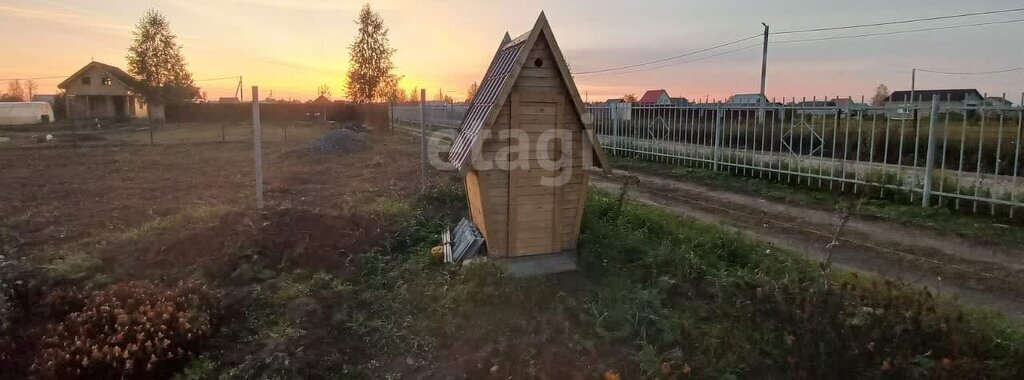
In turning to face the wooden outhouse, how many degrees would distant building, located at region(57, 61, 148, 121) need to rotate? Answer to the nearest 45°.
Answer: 0° — it already faces it

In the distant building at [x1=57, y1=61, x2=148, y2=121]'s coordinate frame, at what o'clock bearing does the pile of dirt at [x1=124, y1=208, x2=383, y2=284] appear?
The pile of dirt is roughly at 12 o'clock from the distant building.

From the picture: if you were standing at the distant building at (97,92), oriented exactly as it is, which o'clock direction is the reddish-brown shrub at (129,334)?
The reddish-brown shrub is roughly at 12 o'clock from the distant building.

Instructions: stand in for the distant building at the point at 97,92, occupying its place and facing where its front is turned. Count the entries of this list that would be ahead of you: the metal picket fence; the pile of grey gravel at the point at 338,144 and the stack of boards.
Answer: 3

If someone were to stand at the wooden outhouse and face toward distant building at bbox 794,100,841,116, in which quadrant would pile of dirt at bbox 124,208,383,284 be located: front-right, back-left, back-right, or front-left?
back-left

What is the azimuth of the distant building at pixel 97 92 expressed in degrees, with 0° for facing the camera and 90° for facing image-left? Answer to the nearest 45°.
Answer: approximately 0°

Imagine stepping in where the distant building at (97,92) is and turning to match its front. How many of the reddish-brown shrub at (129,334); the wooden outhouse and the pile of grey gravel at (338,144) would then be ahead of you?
3

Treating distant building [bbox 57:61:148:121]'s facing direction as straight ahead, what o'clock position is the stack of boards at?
The stack of boards is roughly at 12 o'clock from the distant building.
